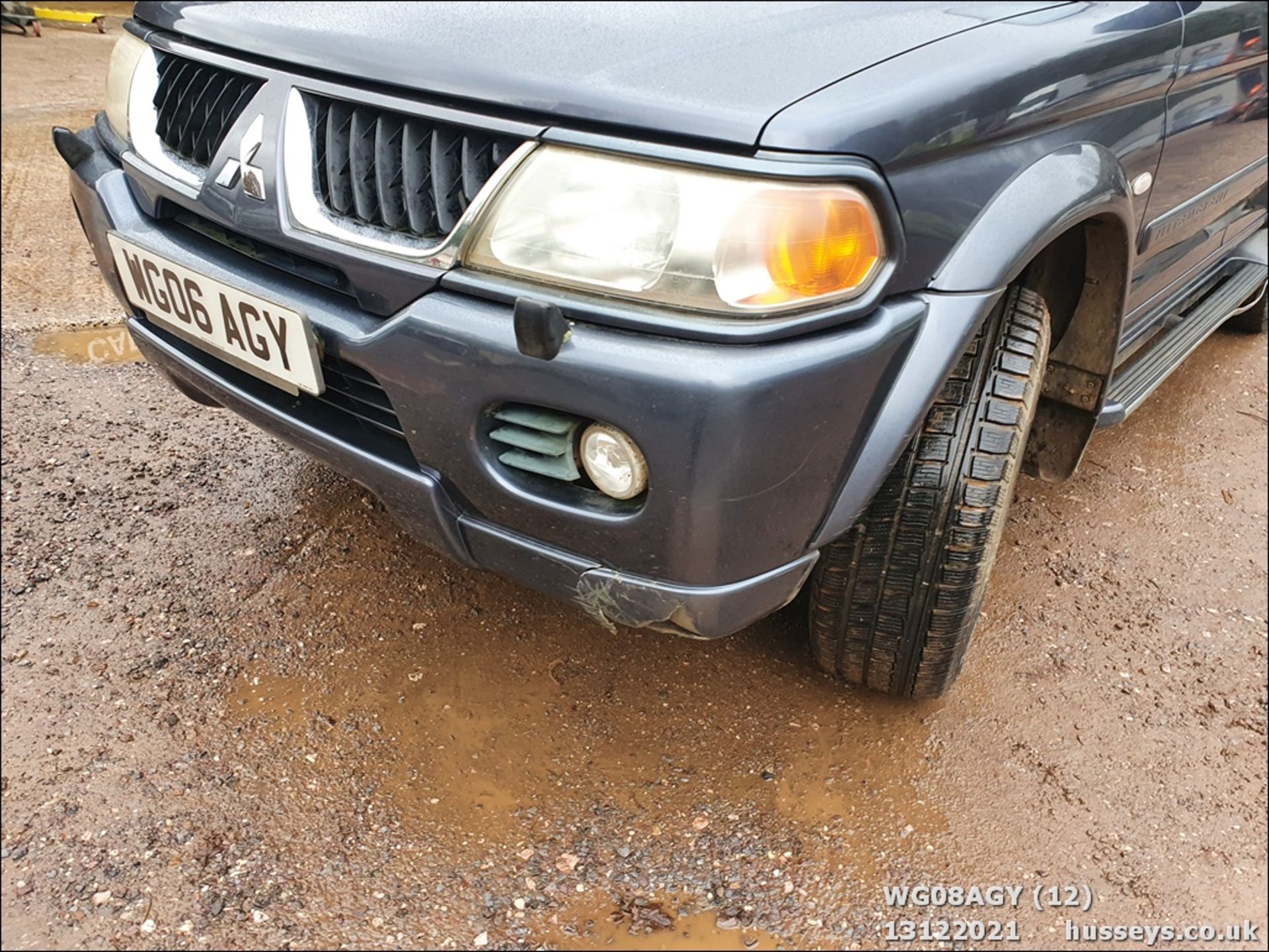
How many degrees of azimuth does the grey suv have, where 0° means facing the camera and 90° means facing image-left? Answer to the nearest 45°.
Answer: approximately 45°

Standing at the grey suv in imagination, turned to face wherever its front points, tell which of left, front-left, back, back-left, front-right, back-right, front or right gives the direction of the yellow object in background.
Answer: right
